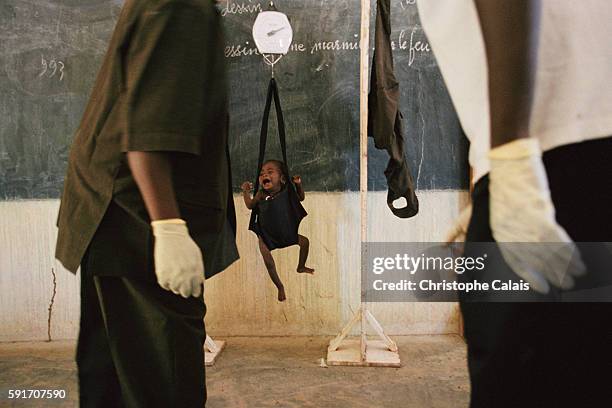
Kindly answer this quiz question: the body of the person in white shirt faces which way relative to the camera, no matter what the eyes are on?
to the viewer's left

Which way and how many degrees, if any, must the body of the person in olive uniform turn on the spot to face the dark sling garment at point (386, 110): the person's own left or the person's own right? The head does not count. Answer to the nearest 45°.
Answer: approximately 45° to the person's own left

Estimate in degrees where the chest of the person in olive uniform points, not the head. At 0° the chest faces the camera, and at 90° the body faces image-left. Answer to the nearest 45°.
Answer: approximately 270°

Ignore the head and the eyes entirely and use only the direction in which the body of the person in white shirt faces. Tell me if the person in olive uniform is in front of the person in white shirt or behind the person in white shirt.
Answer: in front

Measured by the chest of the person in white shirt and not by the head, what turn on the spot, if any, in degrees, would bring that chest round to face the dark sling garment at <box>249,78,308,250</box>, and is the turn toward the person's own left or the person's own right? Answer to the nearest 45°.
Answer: approximately 45° to the person's own right

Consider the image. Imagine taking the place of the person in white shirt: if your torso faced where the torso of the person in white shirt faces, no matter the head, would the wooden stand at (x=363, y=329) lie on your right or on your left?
on your right

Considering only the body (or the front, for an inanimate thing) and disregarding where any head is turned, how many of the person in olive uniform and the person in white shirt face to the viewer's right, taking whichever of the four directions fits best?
1
